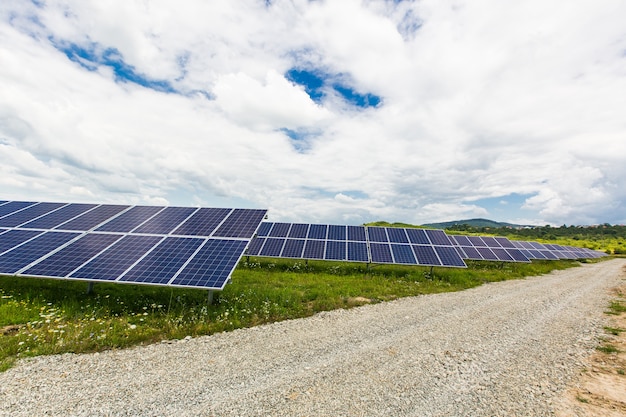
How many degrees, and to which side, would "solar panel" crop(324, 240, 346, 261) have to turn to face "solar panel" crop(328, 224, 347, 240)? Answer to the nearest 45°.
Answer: approximately 180°

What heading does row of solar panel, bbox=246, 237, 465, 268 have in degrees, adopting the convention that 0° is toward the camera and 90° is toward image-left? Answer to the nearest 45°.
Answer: approximately 0°

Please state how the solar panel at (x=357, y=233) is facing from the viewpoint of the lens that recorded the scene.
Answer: facing the viewer

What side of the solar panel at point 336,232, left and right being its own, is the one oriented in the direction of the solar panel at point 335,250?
front

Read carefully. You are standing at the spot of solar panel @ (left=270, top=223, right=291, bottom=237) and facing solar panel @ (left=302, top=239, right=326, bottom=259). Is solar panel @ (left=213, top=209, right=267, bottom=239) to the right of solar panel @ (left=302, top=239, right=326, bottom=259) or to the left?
right

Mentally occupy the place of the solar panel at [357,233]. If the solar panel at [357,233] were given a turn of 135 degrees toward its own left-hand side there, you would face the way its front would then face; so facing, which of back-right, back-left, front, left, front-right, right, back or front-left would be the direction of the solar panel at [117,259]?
back

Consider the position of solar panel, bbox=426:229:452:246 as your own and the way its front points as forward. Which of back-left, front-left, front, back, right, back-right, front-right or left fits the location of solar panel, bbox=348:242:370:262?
front-right

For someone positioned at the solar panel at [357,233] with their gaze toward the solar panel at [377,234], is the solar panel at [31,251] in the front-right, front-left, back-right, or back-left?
back-right

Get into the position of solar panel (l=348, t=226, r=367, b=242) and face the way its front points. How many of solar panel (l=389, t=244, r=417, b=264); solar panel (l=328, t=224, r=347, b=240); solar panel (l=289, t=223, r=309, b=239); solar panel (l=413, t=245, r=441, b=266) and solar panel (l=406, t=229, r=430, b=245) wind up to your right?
2

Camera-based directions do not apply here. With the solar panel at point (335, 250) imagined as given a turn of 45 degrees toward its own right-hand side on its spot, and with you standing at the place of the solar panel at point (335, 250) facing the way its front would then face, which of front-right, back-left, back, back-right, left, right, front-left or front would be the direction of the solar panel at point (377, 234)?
back

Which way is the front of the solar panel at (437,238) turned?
toward the camera
